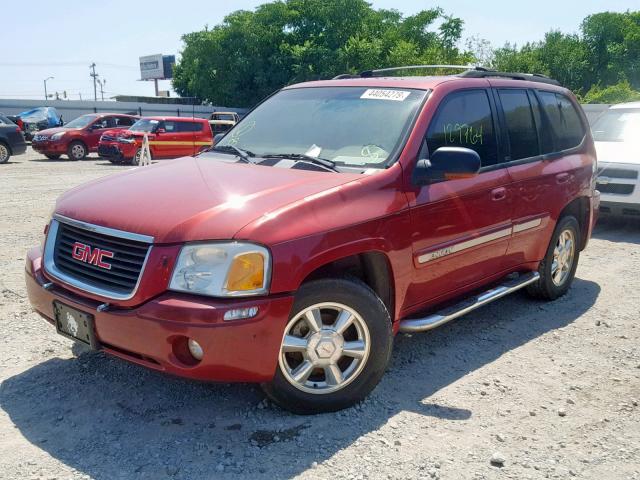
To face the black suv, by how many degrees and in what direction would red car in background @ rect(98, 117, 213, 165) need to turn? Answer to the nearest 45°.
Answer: approximately 45° to its right

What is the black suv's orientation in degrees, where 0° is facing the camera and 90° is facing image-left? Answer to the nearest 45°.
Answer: approximately 90°

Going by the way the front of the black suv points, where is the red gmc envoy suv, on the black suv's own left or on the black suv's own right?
on the black suv's own left

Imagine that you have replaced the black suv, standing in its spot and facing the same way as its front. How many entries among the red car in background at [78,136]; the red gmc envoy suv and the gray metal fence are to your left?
1

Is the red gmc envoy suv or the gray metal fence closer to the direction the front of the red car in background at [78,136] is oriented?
the red gmc envoy suv

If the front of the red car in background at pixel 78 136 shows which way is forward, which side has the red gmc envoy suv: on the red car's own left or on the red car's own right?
on the red car's own left

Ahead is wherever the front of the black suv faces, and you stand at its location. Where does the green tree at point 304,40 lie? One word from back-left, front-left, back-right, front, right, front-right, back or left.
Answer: back-right

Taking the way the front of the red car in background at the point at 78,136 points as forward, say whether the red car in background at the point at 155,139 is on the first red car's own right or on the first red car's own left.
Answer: on the first red car's own left

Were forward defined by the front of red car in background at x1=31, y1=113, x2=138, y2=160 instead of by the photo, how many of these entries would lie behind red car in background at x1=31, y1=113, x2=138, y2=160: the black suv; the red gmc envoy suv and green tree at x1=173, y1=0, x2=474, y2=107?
1

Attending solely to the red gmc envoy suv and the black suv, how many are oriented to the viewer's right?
0

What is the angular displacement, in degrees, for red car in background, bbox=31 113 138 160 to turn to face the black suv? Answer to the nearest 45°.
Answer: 0° — it already faces it
